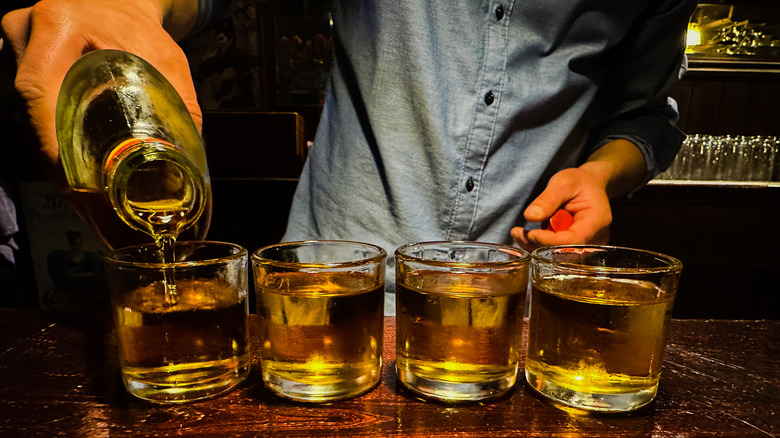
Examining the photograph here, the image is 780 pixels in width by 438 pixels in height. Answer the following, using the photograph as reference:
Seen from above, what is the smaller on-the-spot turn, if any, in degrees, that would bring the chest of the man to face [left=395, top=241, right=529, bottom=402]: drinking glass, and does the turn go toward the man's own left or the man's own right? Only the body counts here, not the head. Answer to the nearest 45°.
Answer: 0° — they already face it

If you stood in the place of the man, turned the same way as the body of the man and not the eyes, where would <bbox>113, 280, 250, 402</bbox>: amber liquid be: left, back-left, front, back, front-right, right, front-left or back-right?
front-right

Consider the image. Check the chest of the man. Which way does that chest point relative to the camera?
toward the camera

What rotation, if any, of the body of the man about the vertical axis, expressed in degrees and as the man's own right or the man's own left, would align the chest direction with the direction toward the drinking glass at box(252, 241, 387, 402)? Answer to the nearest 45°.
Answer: approximately 45° to the man's own right

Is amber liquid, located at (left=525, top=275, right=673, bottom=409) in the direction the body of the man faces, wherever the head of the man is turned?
yes
